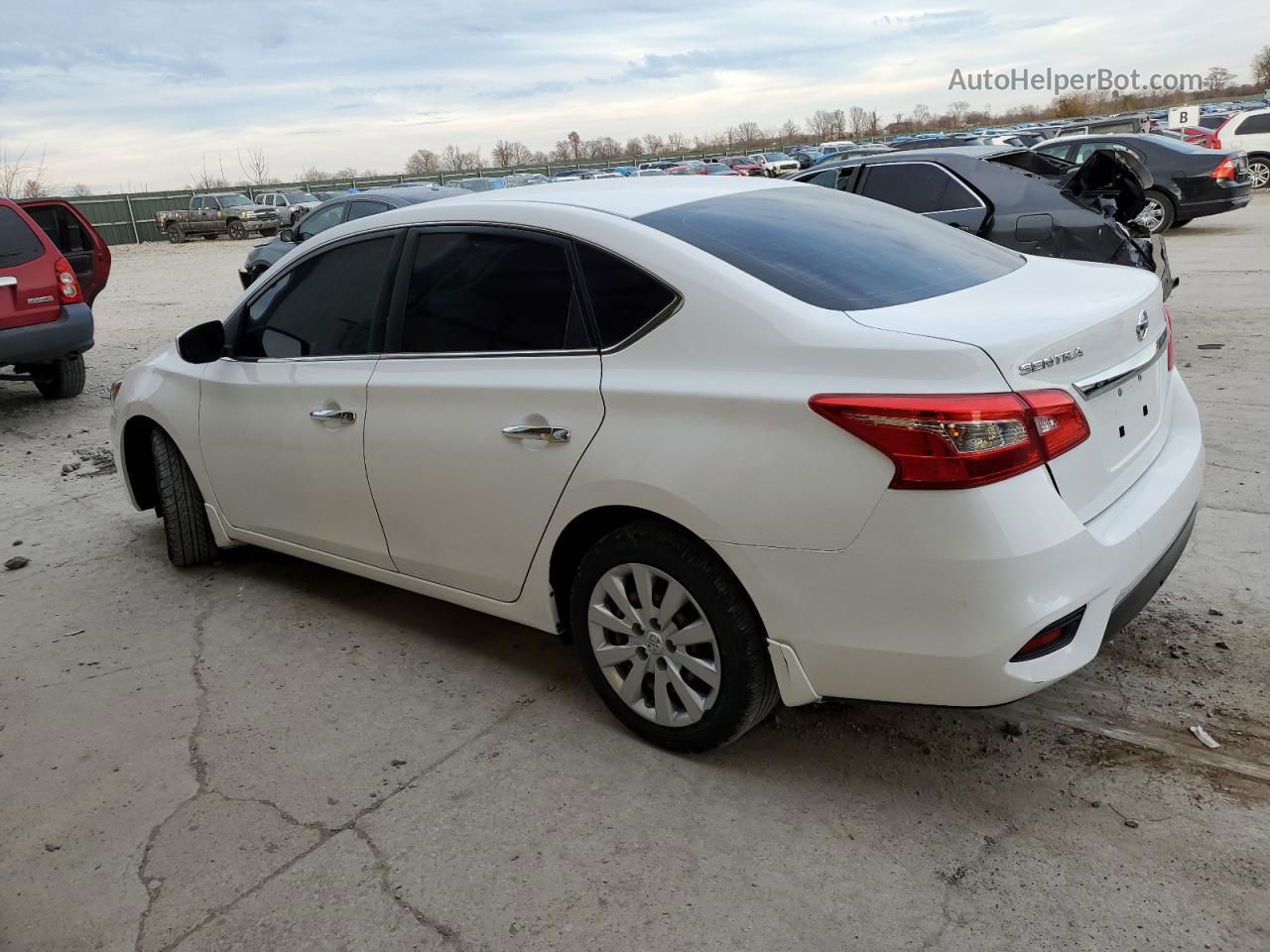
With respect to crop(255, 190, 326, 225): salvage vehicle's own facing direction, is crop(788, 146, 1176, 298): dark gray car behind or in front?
in front

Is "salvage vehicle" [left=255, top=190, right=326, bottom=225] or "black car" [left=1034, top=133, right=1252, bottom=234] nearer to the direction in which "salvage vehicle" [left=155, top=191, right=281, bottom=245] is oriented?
the black car

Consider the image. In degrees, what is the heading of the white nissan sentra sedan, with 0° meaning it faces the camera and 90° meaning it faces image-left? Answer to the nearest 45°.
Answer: approximately 135°

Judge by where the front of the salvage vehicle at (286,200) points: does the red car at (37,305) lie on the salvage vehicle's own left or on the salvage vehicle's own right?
on the salvage vehicle's own right

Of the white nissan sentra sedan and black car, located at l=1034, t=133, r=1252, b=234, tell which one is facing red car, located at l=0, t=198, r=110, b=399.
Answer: the white nissan sentra sedan

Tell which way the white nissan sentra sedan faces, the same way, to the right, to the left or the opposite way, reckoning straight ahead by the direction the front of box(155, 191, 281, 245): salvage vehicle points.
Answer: the opposite way

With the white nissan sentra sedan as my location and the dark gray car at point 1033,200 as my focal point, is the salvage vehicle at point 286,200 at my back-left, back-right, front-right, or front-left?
front-left

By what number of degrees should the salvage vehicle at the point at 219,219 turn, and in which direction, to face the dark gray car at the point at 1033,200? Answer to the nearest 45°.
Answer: approximately 45° to its right

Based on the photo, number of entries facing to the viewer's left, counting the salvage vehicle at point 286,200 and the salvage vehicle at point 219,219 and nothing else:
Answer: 0

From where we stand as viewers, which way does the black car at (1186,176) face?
facing away from the viewer and to the left of the viewer

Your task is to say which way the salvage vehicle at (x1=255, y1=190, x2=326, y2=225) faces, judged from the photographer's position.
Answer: facing the viewer and to the right of the viewer

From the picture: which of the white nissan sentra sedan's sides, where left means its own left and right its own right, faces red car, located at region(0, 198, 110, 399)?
front

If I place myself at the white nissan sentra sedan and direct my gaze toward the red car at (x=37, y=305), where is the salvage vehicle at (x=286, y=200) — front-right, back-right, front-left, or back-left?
front-right
